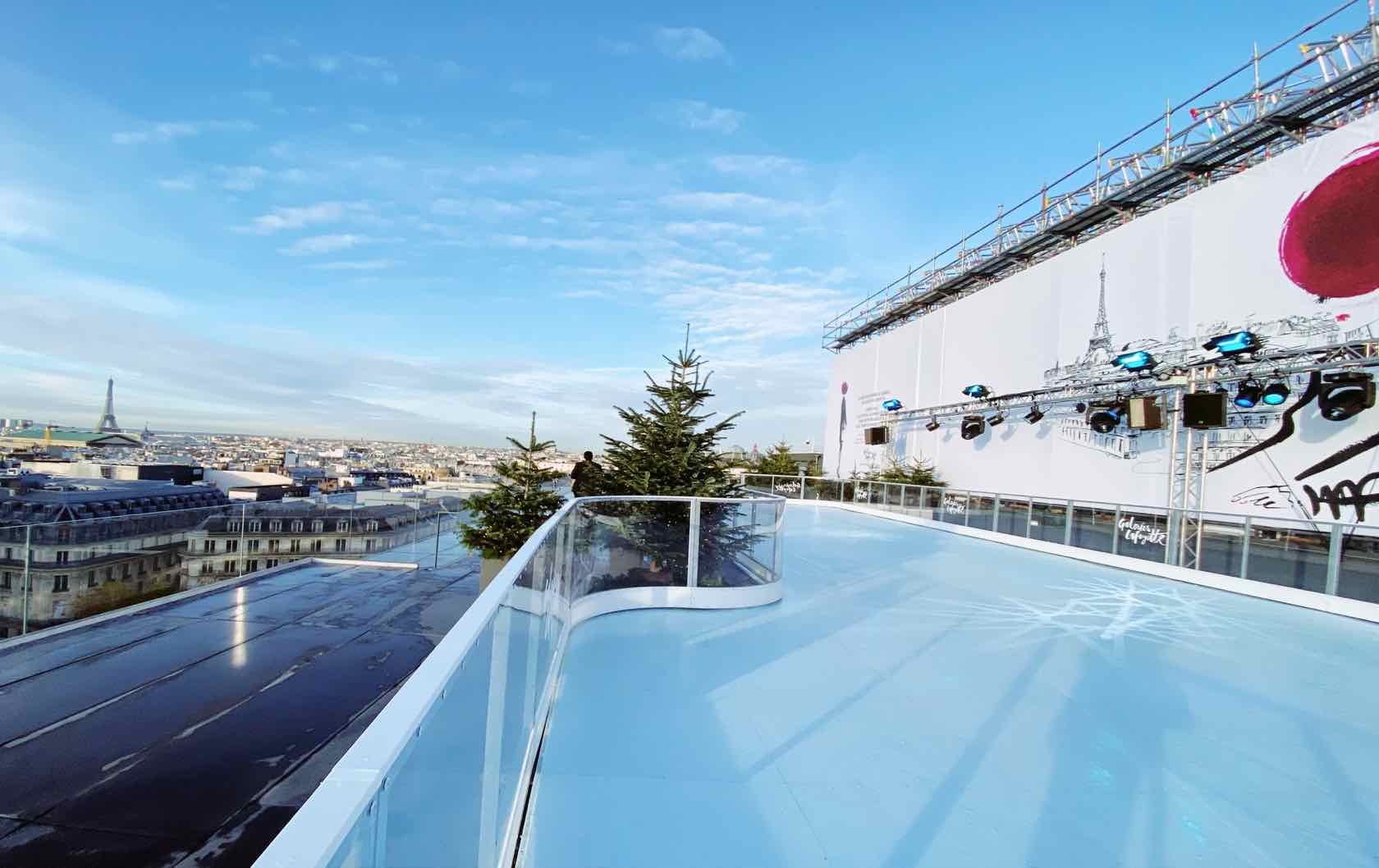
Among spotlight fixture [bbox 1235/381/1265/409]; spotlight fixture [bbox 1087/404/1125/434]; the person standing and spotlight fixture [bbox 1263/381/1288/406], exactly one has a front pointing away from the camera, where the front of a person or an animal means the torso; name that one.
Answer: the person standing

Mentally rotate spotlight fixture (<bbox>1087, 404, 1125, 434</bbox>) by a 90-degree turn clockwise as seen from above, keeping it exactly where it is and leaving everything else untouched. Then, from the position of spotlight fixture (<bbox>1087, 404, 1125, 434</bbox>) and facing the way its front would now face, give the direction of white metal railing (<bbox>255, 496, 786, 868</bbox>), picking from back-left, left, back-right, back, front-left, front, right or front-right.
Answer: back-left

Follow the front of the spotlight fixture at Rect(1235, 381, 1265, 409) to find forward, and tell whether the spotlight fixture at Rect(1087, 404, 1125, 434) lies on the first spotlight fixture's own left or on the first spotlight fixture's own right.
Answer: on the first spotlight fixture's own right

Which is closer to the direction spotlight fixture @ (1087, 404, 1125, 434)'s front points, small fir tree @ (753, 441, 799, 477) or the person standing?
the person standing

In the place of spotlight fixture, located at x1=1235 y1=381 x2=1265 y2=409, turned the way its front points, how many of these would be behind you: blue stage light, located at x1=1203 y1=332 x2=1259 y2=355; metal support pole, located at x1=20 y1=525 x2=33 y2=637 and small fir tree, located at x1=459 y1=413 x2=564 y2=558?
0

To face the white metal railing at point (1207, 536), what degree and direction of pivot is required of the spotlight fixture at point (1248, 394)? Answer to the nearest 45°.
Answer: approximately 45° to its left

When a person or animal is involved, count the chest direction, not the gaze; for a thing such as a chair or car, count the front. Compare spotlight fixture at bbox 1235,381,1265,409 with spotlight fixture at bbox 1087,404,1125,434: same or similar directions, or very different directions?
same or similar directions

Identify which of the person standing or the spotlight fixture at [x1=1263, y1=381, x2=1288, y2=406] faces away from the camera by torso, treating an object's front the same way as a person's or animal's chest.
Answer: the person standing

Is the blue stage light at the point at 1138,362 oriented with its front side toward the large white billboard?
no

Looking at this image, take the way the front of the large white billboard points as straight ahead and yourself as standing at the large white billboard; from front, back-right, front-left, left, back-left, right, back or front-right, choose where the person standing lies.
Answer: front

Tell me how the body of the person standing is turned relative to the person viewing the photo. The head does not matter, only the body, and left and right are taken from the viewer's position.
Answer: facing away from the viewer

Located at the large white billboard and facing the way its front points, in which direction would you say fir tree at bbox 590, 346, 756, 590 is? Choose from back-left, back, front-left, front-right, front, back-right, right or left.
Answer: front

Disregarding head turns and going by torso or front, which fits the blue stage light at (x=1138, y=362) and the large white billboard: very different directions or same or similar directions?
same or similar directions

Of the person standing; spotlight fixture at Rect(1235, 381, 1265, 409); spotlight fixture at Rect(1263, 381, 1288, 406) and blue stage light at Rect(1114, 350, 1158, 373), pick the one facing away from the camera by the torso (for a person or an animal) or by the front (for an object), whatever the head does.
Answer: the person standing

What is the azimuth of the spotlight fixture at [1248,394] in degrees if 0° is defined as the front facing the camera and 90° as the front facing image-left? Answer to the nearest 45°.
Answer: approximately 45°

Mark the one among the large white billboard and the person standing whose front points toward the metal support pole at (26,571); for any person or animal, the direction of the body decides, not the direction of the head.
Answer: the large white billboard

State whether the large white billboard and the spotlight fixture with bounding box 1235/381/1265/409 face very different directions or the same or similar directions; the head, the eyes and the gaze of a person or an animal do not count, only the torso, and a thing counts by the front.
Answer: same or similar directions

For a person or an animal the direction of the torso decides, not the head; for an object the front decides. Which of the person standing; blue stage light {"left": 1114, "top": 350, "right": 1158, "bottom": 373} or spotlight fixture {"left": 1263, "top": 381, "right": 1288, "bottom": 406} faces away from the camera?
the person standing

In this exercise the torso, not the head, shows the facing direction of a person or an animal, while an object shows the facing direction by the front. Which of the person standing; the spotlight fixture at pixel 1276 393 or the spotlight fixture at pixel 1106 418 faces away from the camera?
the person standing
